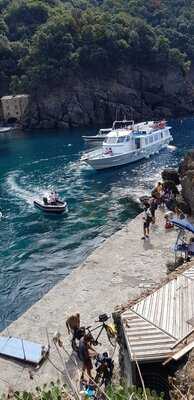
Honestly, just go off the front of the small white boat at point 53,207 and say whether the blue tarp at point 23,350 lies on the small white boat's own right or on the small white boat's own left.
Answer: on the small white boat's own right

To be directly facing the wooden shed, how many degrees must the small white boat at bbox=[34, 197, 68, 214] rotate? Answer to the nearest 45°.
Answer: approximately 45° to its right

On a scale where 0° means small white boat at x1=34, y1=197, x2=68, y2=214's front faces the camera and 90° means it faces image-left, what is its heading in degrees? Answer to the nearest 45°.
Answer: approximately 315°
